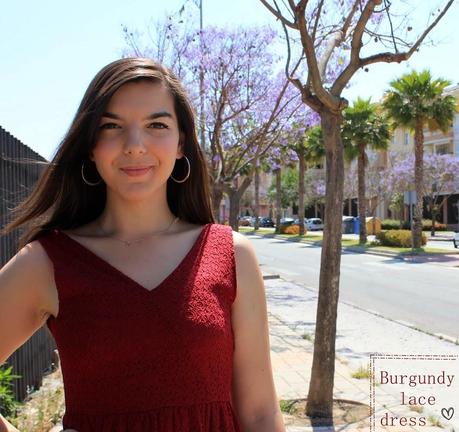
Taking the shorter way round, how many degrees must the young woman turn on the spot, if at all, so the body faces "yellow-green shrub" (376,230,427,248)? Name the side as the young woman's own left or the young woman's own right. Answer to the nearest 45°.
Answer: approximately 135° to the young woman's own left

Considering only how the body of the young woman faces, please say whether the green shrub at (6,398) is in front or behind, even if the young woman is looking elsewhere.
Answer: behind

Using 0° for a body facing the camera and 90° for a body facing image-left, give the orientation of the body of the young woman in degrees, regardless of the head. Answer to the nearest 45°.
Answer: approximately 0°

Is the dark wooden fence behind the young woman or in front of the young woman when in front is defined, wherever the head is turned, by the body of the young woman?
behind

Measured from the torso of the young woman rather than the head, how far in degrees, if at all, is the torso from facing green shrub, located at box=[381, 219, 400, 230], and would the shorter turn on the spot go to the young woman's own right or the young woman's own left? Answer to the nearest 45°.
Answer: approximately 135° to the young woman's own left

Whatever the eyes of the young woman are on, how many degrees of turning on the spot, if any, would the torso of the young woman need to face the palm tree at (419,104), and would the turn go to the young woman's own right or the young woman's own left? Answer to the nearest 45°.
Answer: approximately 135° to the young woman's own left
